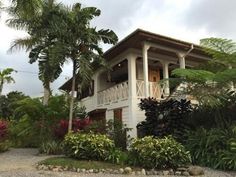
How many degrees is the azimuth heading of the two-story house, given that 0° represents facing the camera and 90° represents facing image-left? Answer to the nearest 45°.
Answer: approximately 45°

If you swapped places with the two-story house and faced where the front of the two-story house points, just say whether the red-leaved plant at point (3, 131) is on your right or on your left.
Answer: on your right

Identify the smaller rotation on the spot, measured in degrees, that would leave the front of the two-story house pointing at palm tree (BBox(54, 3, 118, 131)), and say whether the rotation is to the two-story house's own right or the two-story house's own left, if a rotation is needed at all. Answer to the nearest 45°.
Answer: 0° — it already faces it

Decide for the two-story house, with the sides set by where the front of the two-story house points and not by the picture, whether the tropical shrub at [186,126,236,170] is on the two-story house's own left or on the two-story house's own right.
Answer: on the two-story house's own left

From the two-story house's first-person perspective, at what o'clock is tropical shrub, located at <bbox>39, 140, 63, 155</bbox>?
The tropical shrub is roughly at 1 o'clock from the two-story house.
